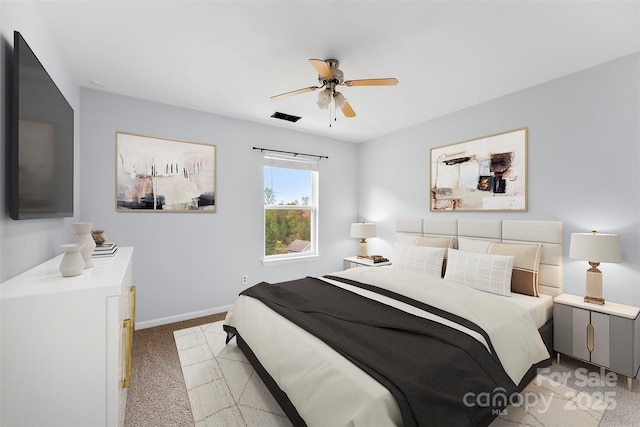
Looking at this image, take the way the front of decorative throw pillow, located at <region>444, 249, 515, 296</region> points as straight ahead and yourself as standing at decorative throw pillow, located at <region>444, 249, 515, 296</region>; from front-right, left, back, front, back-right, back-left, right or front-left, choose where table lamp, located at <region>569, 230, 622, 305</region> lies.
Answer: back-left

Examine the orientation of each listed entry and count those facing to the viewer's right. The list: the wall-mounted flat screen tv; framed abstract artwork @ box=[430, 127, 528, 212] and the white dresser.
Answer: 2

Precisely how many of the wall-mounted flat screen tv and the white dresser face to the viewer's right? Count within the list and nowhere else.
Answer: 2

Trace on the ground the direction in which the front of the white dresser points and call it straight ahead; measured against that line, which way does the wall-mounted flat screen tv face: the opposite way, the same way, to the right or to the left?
the same way

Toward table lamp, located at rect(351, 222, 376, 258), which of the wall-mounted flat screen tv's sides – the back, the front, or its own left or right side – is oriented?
front

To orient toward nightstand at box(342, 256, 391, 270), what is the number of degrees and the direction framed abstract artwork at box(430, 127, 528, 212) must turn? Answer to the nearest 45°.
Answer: approximately 45° to its right

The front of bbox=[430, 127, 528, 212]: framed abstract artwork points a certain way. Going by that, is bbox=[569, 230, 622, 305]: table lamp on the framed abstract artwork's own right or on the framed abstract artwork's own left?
on the framed abstract artwork's own left

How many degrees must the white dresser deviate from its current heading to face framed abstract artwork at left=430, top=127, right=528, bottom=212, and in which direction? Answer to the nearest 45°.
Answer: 0° — it already faces it

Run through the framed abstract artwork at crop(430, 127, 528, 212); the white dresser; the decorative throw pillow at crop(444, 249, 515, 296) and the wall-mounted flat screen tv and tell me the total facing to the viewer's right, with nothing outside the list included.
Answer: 2

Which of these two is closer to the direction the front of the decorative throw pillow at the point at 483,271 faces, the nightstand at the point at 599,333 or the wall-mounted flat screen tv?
the wall-mounted flat screen tv

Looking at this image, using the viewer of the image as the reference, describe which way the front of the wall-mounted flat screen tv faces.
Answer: facing to the right of the viewer

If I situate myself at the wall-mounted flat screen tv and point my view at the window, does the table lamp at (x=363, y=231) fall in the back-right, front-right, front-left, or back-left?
front-right

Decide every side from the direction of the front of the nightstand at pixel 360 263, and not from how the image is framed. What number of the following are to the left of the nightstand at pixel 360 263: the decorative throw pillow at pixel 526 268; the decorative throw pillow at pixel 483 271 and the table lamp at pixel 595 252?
3

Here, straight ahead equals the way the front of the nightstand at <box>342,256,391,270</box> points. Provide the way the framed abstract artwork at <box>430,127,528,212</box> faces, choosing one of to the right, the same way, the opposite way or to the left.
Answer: the same way

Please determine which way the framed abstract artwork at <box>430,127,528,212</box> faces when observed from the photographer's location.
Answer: facing the viewer and to the left of the viewer

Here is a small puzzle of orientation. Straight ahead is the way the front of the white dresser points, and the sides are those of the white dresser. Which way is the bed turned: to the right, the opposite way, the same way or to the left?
the opposite way

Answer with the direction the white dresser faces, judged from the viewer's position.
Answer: facing to the right of the viewer

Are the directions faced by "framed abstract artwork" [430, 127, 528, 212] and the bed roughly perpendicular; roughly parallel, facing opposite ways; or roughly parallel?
roughly parallel
